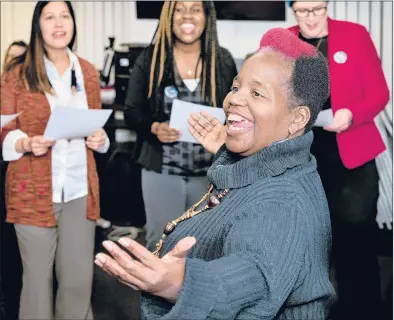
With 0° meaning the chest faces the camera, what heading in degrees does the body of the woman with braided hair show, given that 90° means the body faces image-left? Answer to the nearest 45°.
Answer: approximately 0°

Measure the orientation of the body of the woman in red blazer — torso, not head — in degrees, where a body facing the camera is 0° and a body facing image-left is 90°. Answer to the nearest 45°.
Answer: approximately 45°

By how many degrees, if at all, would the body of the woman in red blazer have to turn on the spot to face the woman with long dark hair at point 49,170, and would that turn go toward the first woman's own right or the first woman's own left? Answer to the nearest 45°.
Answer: approximately 45° to the first woman's own right

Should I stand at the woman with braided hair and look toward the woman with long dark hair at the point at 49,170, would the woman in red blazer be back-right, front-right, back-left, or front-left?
back-left

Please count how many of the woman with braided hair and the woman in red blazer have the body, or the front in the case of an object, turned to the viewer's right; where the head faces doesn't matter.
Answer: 0
